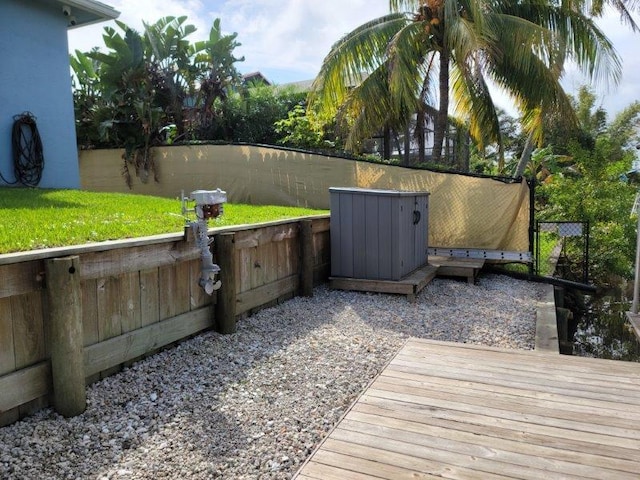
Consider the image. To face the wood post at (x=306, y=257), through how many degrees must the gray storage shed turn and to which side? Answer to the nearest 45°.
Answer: approximately 135° to its right

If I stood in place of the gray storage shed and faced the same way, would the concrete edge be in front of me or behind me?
in front

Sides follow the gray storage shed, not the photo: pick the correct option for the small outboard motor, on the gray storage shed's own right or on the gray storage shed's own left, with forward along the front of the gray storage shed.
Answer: on the gray storage shed's own right

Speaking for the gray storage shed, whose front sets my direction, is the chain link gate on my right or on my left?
on my left

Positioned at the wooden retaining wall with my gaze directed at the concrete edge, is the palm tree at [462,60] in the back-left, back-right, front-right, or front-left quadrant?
front-left
